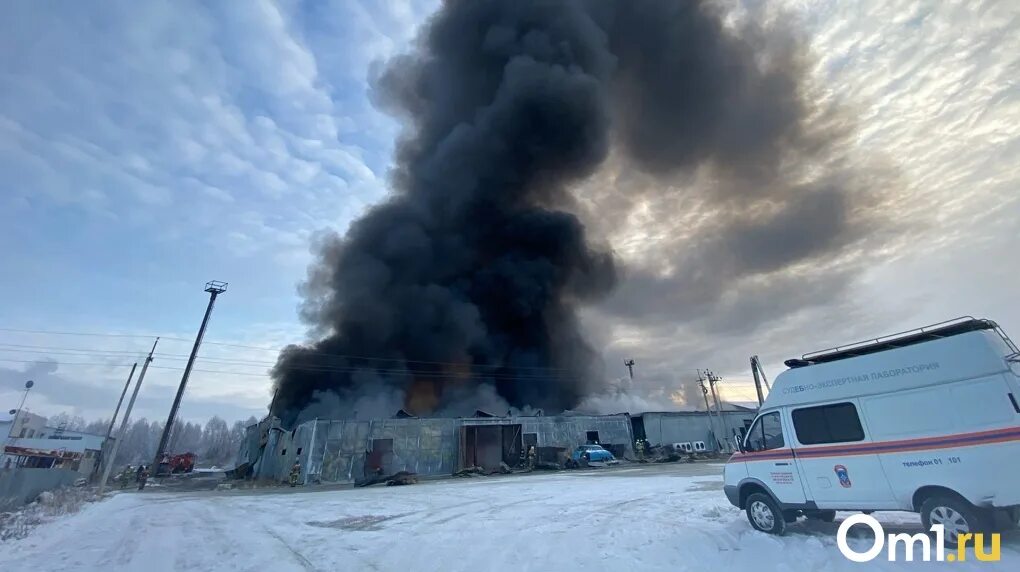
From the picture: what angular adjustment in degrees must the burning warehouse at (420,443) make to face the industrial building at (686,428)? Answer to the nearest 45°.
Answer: approximately 90° to its left

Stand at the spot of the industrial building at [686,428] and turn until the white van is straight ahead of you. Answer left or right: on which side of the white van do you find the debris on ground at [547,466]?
right

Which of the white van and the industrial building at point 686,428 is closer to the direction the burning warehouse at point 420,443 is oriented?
the white van

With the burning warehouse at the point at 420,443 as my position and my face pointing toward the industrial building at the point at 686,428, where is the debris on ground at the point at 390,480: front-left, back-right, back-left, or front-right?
back-right

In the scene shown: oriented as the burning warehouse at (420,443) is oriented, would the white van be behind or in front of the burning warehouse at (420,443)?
in front

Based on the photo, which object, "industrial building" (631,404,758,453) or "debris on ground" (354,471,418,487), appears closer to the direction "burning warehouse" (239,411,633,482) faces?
the debris on ground

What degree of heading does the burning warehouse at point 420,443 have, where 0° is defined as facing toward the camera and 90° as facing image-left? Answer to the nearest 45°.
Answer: approximately 0°

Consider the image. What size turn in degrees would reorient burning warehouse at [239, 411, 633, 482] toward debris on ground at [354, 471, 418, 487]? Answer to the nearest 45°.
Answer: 0° — it already faces it
